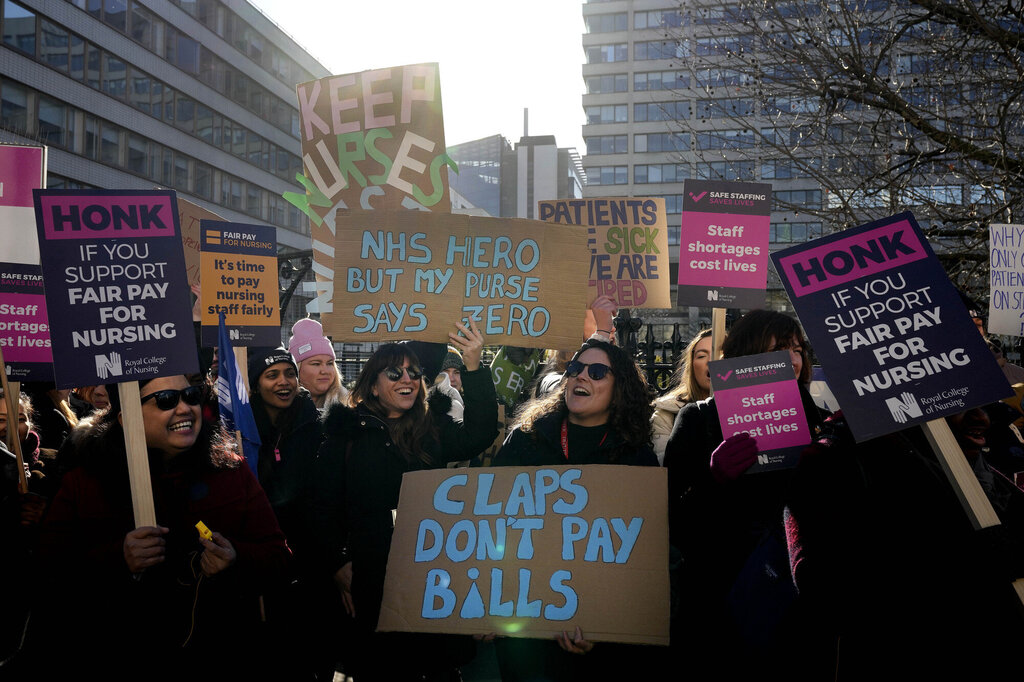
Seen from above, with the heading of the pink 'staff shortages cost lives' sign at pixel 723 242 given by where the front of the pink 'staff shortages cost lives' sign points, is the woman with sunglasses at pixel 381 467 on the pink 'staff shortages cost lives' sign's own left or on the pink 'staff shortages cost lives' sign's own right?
on the pink 'staff shortages cost lives' sign's own right

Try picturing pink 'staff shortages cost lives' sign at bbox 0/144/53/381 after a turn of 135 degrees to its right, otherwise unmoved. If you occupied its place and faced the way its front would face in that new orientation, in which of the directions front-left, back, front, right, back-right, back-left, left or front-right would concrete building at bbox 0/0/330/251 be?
front-right

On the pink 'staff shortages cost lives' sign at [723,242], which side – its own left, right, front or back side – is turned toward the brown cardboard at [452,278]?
right

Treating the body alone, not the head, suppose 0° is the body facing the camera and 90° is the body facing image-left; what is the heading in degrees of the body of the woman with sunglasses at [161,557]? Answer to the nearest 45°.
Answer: approximately 0°

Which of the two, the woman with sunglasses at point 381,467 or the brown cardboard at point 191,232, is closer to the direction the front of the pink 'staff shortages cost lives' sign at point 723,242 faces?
the woman with sunglasses

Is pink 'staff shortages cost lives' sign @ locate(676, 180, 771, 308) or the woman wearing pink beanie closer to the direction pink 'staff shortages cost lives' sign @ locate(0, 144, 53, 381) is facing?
the pink 'staff shortages cost lives' sign

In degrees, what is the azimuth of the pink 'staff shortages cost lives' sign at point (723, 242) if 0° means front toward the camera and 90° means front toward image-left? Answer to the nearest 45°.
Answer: approximately 0°

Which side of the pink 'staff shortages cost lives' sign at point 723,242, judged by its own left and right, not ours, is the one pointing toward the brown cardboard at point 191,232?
right

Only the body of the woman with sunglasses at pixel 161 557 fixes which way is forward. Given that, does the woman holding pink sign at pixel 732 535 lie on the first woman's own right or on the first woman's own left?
on the first woman's own left

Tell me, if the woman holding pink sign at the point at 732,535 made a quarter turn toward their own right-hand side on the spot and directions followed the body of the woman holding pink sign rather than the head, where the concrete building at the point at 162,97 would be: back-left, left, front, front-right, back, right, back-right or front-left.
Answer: right

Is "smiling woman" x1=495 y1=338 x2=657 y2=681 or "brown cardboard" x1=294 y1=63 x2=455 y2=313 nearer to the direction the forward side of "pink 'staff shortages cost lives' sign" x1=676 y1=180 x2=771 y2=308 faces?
the smiling woman

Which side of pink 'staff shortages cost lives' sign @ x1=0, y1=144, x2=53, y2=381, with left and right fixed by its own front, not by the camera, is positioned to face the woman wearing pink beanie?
left

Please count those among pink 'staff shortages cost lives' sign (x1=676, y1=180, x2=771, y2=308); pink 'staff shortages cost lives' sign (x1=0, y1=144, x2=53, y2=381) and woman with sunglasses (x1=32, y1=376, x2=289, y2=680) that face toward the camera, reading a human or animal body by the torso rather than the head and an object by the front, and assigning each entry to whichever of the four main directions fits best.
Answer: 3
